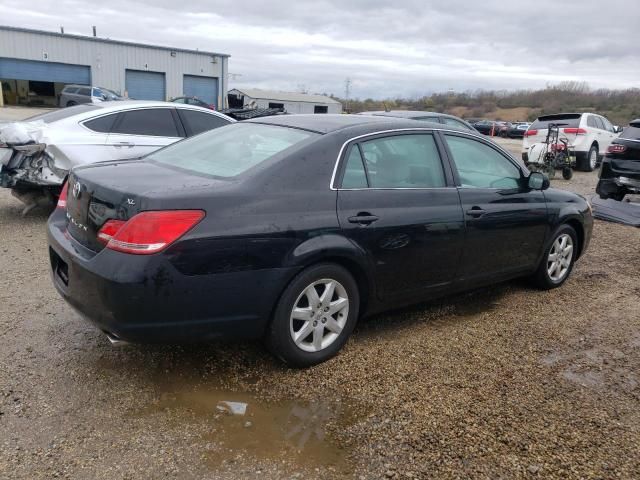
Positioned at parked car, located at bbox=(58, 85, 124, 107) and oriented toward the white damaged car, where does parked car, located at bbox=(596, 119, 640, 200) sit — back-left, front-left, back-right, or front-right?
front-left

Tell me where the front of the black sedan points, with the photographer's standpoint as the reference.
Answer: facing away from the viewer and to the right of the viewer

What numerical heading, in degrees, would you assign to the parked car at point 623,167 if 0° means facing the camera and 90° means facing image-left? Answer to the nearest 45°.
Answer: approximately 225°

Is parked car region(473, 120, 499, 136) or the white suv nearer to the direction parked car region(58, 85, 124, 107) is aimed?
the parked car

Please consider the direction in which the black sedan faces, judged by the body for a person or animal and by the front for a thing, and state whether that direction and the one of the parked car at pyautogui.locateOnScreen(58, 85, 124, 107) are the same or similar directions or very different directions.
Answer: same or similar directions

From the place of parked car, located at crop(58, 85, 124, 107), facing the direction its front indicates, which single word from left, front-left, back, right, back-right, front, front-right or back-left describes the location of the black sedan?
right

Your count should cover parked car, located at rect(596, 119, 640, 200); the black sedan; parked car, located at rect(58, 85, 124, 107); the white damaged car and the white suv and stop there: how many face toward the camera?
0

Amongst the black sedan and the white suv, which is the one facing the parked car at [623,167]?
the black sedan

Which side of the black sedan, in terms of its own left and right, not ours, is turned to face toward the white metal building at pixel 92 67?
left

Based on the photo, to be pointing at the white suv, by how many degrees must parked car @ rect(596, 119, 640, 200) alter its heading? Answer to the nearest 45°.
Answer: approximately 45° to its left

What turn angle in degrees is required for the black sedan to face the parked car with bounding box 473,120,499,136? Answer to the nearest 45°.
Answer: approximately 45° to its left

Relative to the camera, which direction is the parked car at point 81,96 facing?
to the viewer's right

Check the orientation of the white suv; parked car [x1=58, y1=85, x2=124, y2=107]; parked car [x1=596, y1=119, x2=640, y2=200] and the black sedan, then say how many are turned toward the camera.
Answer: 0

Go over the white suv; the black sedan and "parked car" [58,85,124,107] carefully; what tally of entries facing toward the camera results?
0

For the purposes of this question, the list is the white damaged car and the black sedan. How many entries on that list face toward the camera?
0

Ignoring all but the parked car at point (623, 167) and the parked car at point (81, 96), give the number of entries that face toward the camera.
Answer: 0
